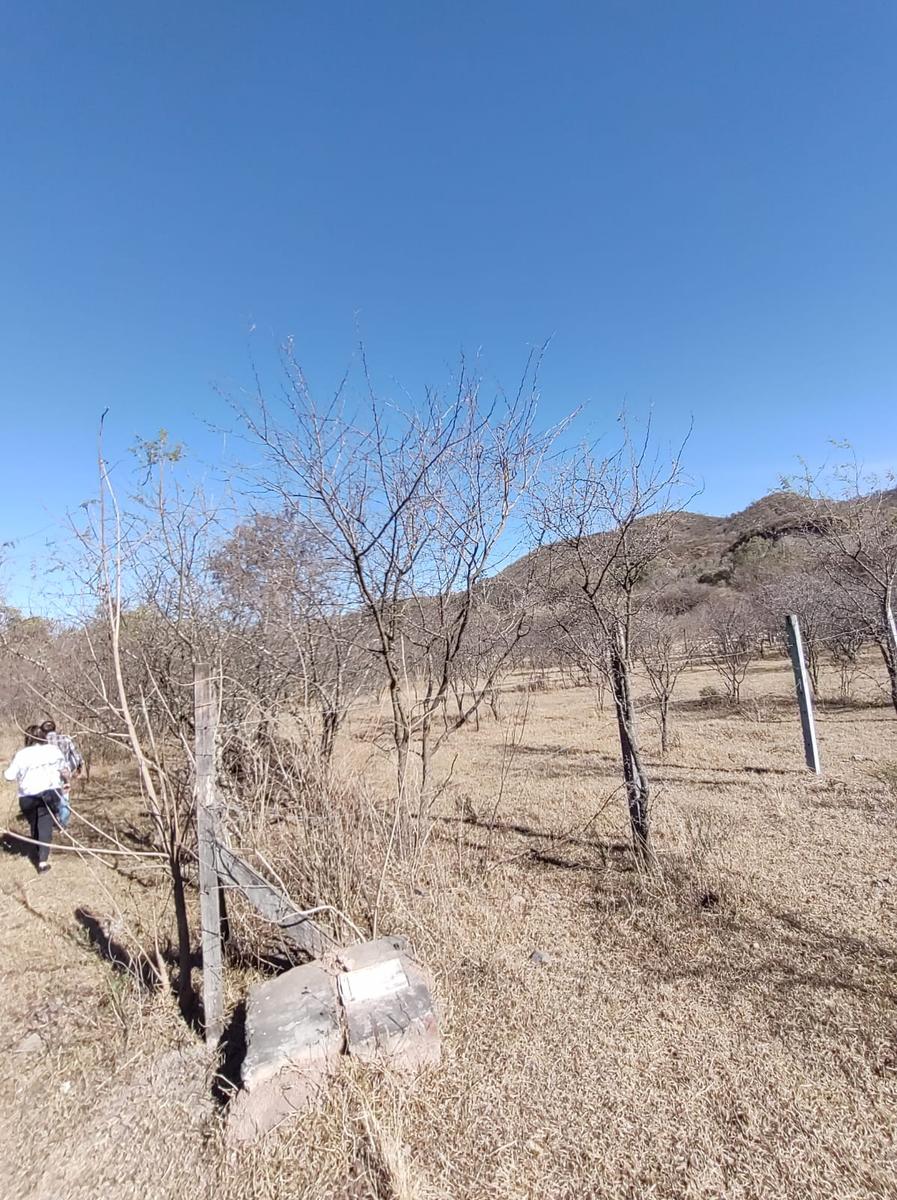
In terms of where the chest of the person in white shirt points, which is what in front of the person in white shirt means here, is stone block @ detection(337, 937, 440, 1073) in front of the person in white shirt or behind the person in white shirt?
behind

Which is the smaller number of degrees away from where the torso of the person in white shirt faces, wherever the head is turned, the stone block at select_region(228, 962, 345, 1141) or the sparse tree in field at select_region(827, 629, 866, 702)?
the sparse tree in field

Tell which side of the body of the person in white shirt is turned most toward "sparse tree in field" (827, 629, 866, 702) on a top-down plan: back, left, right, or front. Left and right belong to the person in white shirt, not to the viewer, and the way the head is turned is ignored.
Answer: right

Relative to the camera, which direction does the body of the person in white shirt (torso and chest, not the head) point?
away from the camera

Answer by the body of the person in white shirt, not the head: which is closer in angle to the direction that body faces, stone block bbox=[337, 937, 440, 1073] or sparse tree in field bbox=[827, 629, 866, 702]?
the sparse tree in field

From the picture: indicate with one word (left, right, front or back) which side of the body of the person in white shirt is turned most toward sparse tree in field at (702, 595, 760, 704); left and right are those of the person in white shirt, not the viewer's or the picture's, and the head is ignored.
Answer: right

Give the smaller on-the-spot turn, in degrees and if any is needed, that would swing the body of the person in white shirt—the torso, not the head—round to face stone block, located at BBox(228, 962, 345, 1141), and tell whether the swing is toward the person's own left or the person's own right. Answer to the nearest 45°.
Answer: approximately 180°

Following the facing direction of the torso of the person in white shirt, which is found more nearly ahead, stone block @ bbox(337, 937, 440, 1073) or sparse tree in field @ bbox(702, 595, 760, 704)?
the sparse tree in field

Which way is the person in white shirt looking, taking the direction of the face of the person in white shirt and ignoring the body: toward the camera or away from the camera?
away from the camera

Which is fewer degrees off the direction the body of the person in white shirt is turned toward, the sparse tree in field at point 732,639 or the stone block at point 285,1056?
the sparse tree in field
